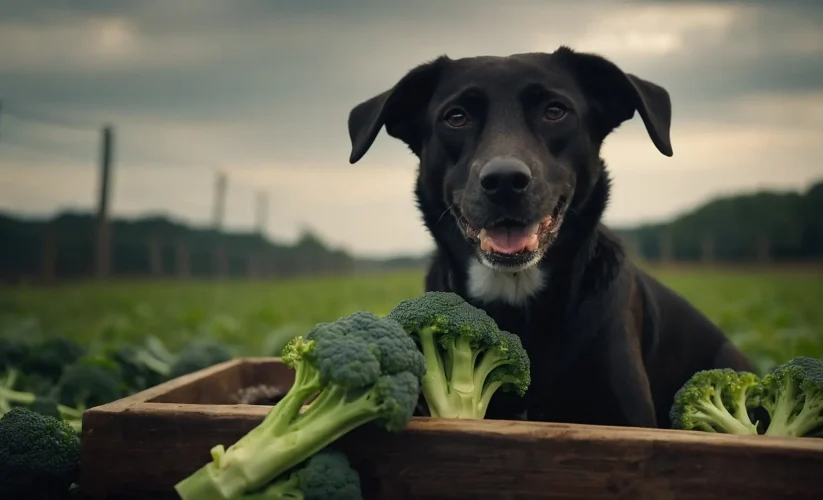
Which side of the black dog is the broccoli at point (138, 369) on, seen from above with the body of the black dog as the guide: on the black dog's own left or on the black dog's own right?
on the black dog's own right

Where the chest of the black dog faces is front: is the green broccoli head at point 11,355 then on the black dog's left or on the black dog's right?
on the black dog's right

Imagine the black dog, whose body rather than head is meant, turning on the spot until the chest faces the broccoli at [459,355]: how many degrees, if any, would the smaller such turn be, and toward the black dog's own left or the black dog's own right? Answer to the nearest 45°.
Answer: approximately 45° to the black dog's own left

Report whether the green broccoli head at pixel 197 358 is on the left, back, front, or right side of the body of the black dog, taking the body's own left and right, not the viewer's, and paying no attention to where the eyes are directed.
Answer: right

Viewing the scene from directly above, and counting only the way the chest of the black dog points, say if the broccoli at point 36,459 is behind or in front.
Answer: in front

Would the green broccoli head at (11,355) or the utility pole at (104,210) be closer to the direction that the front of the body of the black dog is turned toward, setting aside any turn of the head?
the green broccoli head

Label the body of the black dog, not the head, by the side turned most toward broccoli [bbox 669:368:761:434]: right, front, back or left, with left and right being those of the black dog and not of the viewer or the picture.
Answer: left

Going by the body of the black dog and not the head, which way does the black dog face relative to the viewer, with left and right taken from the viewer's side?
facing the viewer and to the left of the viewer

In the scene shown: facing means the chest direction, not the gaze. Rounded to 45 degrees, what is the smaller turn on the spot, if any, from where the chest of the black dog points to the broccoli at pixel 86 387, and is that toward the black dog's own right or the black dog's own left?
approximately 45° to the black dog's own right
